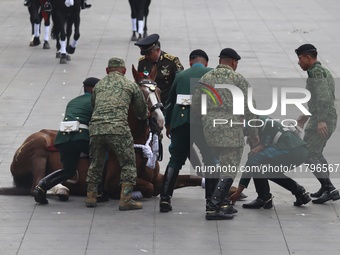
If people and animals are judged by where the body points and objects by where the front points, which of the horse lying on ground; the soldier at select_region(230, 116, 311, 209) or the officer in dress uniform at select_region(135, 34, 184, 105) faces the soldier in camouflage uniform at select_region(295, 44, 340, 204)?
the horse lying on ground

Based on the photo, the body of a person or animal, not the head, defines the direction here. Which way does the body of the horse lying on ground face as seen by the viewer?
to the viewer's right

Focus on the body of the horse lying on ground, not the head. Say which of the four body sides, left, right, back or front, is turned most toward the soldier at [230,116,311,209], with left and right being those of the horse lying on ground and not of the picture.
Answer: front

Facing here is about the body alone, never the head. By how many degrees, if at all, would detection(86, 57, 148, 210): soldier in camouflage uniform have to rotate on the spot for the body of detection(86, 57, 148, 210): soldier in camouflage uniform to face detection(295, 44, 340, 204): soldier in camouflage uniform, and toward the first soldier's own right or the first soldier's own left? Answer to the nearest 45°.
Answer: approximately 45° to the first soldier's own right

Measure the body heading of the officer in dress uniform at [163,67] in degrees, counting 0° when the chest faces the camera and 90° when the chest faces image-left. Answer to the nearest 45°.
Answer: approximately 45°

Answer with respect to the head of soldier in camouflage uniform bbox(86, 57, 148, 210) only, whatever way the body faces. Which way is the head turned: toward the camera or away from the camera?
away from the camera

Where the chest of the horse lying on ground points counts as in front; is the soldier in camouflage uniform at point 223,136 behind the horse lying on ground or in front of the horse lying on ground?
in front

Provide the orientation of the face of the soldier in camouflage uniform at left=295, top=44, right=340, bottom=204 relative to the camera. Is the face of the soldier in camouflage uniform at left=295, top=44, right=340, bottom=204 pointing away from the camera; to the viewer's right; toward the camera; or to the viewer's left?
to the viewer's left

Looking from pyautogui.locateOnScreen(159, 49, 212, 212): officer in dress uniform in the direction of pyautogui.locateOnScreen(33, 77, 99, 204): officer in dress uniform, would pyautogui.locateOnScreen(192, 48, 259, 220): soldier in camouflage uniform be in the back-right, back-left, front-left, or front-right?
back-left

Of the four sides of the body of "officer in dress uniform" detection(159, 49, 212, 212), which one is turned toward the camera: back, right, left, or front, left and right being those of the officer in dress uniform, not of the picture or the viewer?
back

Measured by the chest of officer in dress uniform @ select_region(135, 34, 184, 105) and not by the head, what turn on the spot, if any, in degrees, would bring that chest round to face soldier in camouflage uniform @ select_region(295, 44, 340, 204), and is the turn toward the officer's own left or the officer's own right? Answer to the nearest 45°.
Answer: approximately 90° to the officer's own left

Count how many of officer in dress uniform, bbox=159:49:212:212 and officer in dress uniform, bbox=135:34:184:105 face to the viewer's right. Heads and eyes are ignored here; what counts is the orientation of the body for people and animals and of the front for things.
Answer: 0

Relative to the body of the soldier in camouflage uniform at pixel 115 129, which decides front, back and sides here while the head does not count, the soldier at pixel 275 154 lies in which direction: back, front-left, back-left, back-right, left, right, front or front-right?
front-right

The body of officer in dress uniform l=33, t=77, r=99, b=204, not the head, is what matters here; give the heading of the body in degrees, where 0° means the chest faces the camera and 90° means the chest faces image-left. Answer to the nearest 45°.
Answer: approximately 225°

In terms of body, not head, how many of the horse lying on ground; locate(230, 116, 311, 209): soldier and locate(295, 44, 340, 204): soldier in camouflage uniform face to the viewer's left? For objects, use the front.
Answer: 2

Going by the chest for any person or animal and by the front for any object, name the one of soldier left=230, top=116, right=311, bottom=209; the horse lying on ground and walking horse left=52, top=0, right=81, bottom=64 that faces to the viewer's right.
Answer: the horse lying on ground

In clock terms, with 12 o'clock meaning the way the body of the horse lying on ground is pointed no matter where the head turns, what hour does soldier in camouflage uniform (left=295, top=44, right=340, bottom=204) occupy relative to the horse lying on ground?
The soldier in camouflage uniform is roughly at 12 o'clock from the horse lying on ground.

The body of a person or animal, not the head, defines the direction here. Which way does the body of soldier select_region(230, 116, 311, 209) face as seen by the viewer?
to the viewer's left
